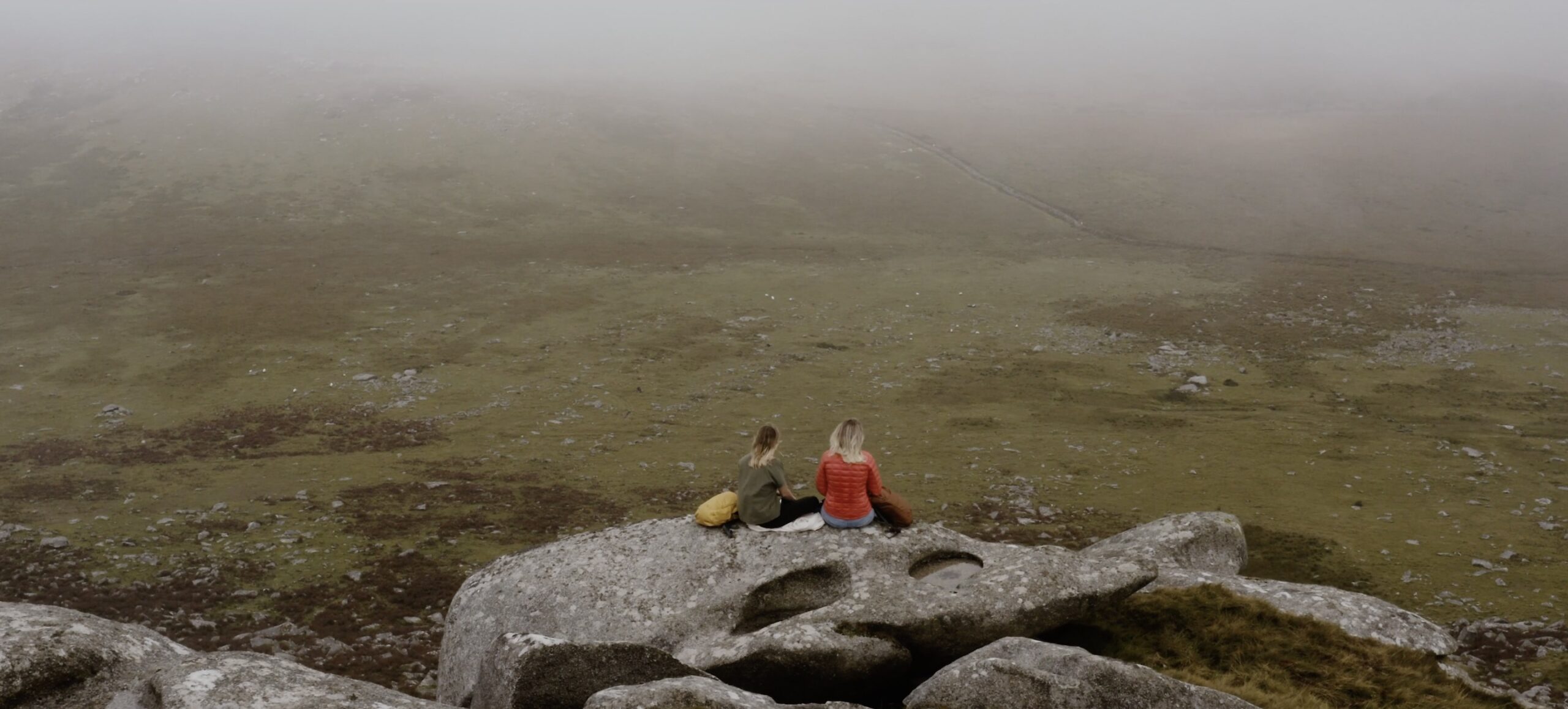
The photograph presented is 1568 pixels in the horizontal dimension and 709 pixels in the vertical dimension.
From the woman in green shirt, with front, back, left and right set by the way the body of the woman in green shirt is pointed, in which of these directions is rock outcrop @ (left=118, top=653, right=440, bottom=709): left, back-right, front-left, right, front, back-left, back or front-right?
back

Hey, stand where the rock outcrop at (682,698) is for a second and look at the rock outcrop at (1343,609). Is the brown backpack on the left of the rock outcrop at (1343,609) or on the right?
left

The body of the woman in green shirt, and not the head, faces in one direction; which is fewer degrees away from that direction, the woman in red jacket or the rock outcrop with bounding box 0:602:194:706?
the woman in red jacket

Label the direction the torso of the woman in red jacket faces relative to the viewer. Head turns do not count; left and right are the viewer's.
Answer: facing away from the viewer

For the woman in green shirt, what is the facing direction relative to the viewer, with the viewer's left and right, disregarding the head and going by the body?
facing away from the viewer and to the right of the viewer

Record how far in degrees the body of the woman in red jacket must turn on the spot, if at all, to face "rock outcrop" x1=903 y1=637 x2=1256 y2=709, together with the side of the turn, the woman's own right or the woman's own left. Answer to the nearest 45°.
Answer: approximately 135° to the woman's own right

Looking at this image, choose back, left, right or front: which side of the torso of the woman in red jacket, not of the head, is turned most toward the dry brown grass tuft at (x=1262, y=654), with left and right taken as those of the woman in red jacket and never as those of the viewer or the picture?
right

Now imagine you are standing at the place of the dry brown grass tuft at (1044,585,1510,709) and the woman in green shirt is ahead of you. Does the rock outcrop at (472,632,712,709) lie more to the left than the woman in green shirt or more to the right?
left

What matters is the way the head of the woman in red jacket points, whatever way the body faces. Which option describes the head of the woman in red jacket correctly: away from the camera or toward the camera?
away from the camera

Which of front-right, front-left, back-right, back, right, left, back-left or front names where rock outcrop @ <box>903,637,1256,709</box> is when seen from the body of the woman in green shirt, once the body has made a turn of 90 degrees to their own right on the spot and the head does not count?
front

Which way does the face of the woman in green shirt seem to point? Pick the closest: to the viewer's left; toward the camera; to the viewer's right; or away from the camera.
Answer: away from the camera
